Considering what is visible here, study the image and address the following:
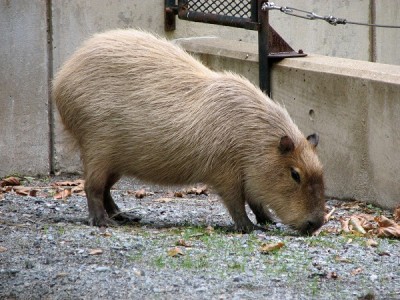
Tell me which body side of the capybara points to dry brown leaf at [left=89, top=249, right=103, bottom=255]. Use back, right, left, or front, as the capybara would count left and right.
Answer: right

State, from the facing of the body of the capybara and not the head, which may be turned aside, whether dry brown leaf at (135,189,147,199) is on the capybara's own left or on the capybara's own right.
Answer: on the capybara's own left

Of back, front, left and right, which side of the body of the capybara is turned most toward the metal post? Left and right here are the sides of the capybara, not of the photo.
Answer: left

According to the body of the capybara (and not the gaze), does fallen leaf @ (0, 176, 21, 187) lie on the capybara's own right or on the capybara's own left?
on the capybara's own left

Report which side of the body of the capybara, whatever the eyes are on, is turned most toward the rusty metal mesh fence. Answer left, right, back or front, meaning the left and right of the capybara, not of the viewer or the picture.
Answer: left

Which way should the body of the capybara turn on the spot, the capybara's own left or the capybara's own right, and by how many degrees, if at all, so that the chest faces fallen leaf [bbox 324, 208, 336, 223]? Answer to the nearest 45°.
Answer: approximately 45° to the capybara's own left

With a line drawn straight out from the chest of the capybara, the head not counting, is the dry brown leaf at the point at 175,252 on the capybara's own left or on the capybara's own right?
on the capybara's own right

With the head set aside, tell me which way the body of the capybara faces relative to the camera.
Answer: to the viewer's right

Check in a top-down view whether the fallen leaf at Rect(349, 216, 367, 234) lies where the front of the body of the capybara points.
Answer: yes

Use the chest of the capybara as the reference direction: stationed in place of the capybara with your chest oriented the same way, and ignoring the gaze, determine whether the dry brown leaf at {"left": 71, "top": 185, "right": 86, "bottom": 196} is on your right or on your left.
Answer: on your left

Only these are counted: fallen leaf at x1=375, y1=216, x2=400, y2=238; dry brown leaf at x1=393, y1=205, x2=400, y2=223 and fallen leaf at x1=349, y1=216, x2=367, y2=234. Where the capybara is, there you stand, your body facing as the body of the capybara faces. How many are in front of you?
3

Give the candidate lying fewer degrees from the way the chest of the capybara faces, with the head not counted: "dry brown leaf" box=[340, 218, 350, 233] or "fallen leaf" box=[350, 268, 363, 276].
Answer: the dry brown leaf

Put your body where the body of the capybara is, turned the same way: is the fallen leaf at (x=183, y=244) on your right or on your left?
on your right

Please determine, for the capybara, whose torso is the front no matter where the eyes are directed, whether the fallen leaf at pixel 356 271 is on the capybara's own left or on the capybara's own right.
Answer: on the capybara's own right
